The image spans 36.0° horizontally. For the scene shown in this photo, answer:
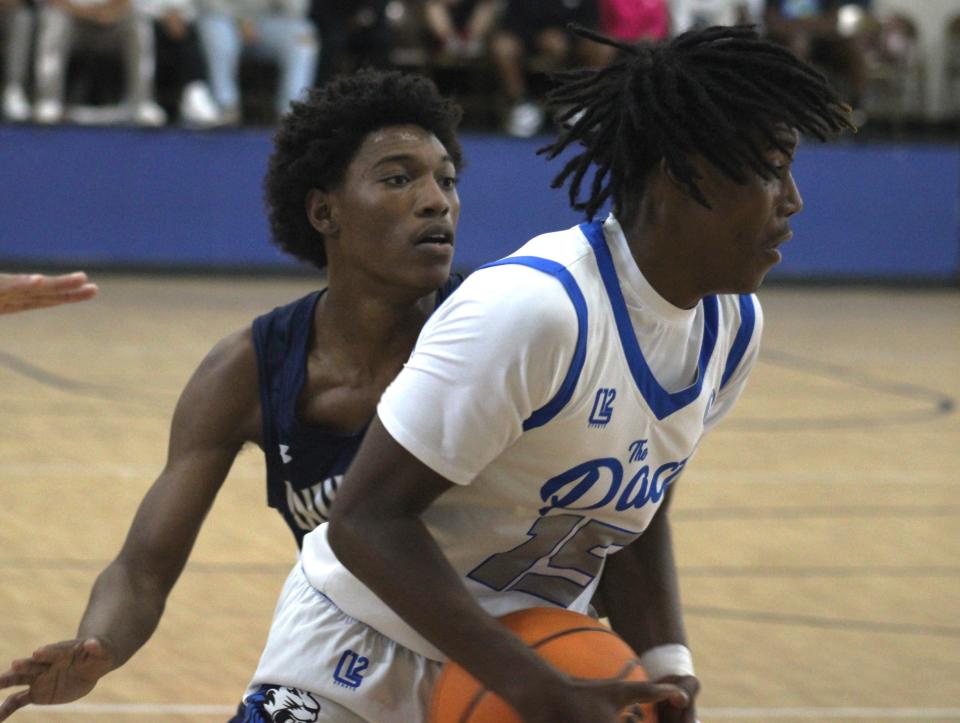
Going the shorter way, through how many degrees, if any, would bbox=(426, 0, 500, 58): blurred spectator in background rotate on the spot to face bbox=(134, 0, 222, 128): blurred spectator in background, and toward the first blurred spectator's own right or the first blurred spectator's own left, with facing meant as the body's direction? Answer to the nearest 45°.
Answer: approximately 90° to the first blurred spectator's own right

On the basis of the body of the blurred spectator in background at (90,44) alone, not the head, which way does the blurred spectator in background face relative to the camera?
toward the camera

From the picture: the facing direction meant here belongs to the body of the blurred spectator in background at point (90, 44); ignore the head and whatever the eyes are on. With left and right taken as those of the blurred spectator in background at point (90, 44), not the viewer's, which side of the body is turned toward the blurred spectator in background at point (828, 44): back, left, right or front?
left

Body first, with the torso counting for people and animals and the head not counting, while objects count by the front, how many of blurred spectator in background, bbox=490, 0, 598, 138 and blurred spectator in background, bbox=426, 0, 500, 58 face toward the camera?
2

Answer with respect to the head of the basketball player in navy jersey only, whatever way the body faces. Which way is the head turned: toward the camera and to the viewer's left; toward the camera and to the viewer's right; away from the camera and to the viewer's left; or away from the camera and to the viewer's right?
toward the camera and to the viewer's right

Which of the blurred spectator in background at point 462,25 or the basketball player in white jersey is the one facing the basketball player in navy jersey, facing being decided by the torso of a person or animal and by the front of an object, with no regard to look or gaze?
the blurred spectator in background

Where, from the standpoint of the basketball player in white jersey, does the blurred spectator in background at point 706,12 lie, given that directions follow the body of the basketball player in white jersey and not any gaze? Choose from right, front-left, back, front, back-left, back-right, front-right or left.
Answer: back-left

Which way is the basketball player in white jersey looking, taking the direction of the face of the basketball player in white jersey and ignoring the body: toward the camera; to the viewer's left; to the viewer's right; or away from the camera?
to the viewer's right

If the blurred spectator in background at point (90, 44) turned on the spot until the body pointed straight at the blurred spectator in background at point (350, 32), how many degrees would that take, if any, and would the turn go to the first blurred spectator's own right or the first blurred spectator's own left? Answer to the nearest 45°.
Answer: approximately 90° to the first blurred spectator's own left

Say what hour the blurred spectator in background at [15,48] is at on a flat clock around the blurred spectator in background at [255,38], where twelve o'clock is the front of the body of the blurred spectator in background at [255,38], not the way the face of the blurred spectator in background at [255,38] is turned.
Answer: the blurred spectator in background at [15,48] is roughly at 3 o'clock from the blurred spectator in background at [255,38].

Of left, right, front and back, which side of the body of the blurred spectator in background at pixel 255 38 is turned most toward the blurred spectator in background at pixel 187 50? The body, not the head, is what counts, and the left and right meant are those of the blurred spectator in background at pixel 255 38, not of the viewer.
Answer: right

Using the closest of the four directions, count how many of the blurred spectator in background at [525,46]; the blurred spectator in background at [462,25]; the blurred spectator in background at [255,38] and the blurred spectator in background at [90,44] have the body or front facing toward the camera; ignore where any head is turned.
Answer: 4

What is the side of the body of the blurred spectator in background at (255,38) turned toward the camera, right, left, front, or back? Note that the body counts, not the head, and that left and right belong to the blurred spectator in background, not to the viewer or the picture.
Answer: front

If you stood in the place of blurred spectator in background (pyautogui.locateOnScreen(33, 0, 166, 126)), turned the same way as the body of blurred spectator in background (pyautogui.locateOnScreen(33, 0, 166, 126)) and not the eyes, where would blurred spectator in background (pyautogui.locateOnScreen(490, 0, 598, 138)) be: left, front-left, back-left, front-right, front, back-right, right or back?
left

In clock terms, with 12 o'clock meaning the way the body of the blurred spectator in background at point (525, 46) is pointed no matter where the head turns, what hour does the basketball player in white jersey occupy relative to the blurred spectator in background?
The basketball player in white jersey is roughly at 12 o'clock from the blurred spectator in background.

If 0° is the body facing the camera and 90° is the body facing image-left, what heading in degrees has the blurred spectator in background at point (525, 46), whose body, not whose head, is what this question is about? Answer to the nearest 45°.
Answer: approximately 0°

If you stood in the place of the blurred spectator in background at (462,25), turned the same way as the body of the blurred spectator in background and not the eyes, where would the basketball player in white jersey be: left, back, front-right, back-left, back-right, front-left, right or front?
front
